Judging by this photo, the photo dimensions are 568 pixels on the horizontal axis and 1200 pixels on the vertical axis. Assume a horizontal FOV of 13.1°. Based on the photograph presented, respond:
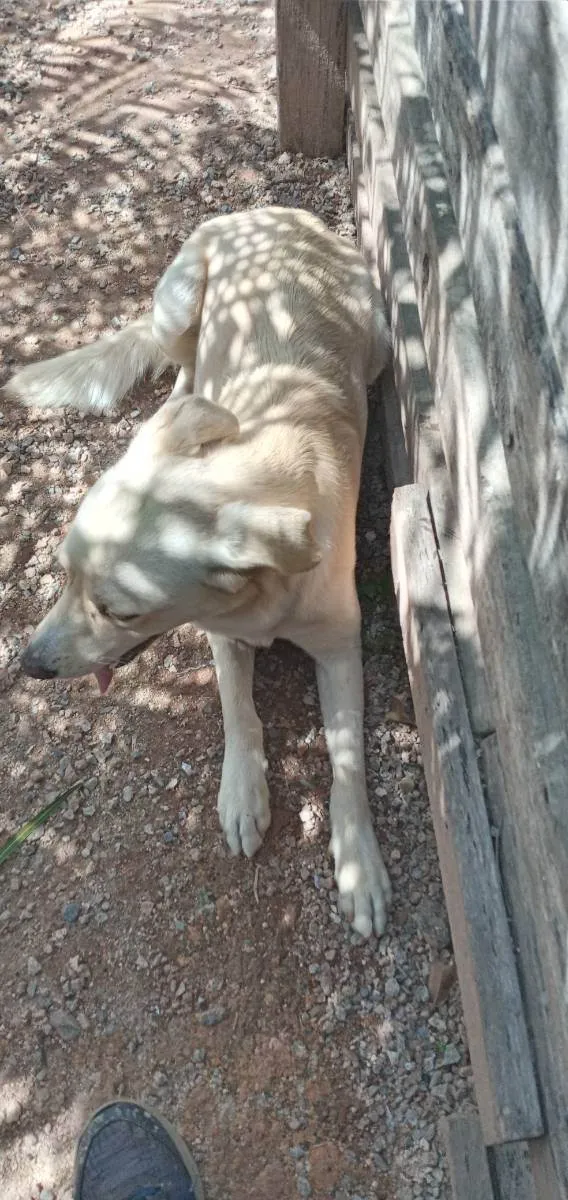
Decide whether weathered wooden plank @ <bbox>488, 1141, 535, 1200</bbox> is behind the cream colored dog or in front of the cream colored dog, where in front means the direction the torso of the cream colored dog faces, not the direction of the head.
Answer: in front

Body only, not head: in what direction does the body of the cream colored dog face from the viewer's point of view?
toward the camera

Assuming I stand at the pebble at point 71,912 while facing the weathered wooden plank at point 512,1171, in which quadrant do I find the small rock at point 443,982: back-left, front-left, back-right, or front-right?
front-left

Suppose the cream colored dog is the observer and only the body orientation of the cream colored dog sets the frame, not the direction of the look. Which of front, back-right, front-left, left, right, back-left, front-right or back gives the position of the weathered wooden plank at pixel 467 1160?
front

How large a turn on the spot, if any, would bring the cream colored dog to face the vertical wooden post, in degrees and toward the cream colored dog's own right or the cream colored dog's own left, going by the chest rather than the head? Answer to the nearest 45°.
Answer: approximately 180°

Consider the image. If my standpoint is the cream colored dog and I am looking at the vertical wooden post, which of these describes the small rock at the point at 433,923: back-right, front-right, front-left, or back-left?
back-right
